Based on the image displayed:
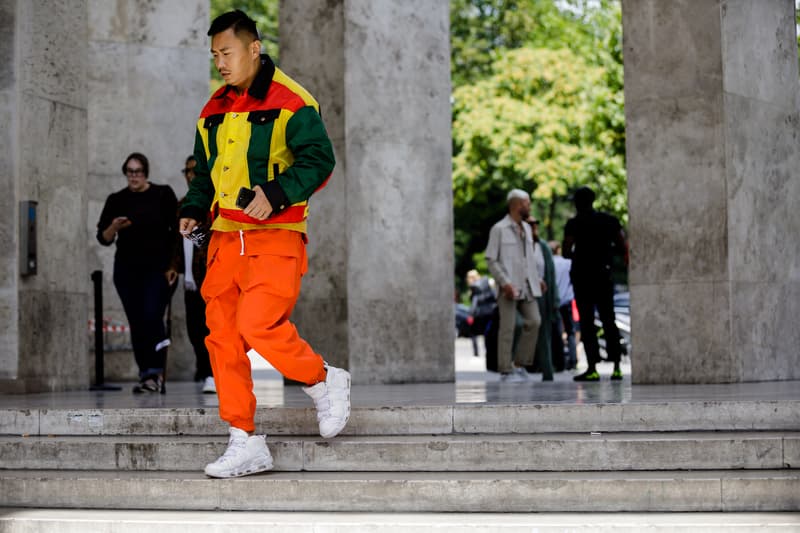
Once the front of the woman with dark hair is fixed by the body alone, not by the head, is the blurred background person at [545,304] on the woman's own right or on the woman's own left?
on the woman's own left

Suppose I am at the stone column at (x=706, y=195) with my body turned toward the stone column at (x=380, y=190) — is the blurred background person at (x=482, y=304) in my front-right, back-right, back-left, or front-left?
front-right

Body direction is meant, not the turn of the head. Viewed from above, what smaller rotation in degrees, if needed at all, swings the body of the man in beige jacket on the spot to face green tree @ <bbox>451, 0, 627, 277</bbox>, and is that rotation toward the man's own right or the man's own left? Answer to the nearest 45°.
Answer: approximately 135° to the man's own left

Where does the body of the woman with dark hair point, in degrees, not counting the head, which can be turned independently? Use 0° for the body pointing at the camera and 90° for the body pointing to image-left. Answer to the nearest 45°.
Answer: approximately 0°

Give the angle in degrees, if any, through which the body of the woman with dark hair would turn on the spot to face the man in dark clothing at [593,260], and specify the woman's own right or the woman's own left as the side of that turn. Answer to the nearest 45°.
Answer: approximately 90° to the woman's own left

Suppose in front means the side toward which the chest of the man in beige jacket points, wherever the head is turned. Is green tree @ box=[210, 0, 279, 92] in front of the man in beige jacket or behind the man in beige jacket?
behind

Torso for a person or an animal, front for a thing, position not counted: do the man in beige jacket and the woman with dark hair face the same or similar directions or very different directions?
same or similar directions

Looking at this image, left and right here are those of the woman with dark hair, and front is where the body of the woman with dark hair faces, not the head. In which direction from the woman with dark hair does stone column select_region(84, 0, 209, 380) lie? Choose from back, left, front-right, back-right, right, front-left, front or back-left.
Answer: back

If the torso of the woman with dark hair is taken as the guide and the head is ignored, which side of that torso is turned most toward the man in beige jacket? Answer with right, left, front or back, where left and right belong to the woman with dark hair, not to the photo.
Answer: left

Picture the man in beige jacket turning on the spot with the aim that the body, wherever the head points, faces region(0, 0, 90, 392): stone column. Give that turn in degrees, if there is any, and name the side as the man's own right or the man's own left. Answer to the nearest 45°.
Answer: approximately 90° to the man's own right

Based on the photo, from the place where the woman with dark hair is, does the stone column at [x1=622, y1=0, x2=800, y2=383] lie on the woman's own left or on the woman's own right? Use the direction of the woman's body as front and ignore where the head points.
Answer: on the woman's own left

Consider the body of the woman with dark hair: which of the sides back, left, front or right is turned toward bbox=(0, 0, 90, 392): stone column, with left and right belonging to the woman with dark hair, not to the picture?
right

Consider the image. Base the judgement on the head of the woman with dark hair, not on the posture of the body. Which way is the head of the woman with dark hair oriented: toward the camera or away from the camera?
toward the camera
